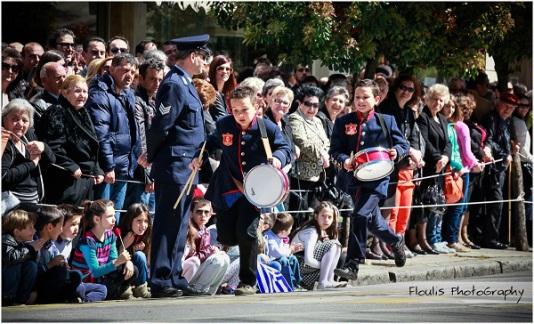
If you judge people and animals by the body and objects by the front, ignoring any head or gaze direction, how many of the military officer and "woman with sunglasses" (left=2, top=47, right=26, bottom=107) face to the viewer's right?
1

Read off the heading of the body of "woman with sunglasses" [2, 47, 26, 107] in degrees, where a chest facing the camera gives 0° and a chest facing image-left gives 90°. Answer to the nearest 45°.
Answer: approximately 0°

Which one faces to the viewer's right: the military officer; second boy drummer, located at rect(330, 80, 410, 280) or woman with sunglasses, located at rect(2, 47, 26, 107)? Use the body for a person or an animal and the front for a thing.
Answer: the military officer

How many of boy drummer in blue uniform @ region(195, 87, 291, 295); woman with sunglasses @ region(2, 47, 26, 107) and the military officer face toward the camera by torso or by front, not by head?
2

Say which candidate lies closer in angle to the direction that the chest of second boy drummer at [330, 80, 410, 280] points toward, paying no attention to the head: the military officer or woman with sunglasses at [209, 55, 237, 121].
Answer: the military officer

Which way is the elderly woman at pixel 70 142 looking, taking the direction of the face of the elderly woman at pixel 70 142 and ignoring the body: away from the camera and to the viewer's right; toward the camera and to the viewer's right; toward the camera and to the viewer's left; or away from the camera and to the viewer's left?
toward the camera and to the viewer's right

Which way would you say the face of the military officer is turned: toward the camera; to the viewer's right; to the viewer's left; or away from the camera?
to the viewer's right
